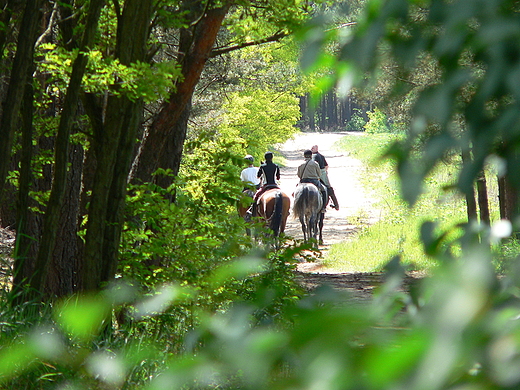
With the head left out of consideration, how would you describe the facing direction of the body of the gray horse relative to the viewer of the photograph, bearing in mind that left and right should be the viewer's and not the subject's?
facing away from the viewer

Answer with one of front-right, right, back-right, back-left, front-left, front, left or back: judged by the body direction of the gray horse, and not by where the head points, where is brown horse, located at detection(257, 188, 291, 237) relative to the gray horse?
back-left
